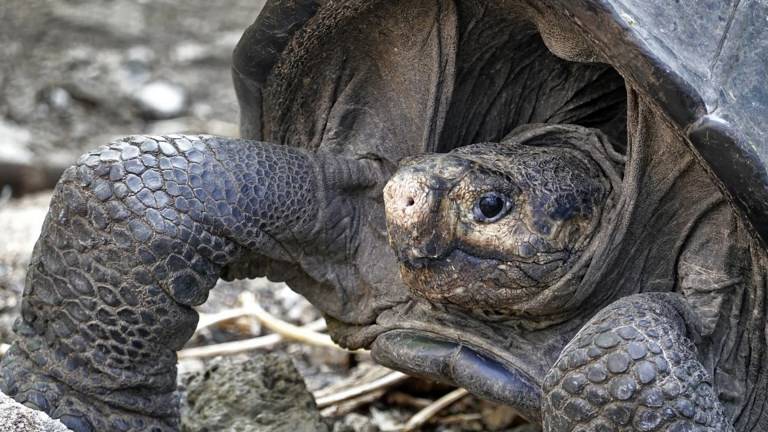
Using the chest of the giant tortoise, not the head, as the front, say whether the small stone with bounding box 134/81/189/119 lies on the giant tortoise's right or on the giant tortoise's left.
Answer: on the giant tortoise's right

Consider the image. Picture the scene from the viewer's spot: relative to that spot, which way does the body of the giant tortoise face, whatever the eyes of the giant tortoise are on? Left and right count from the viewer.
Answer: facing the viewer and to the left of the viewer

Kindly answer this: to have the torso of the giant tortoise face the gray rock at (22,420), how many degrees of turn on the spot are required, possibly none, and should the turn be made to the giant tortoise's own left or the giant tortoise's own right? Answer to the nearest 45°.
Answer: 0° — it already faces it

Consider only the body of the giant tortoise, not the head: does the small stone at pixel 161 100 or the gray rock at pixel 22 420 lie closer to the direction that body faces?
the gray rock
